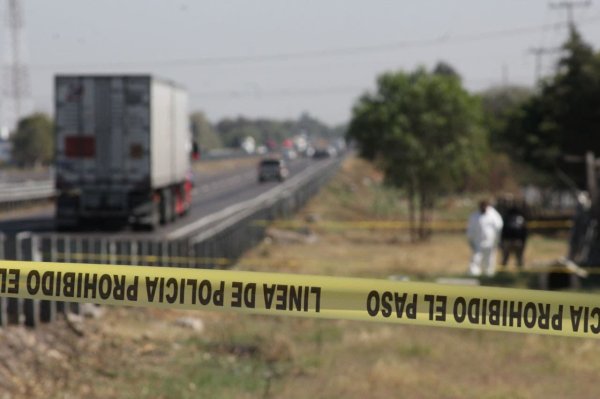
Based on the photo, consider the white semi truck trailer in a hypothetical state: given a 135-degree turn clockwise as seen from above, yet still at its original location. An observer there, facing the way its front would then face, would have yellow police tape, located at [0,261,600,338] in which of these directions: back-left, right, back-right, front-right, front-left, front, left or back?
front

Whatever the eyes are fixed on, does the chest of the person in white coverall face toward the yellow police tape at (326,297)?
yes

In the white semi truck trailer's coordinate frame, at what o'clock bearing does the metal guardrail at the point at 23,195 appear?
The metal guardrail is roughly at 10 o'clock from the white semi truck trailer.

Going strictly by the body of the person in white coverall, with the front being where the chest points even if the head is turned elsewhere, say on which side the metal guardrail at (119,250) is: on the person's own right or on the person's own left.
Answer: on the person's own right

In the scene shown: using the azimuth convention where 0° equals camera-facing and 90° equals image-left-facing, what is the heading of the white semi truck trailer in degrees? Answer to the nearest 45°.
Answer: approximately 225°

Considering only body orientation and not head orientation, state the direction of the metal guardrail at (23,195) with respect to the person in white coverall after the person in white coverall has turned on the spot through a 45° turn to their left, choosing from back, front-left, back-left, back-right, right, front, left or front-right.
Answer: back

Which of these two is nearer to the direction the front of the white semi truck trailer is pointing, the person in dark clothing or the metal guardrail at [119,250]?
the person in dark clothing

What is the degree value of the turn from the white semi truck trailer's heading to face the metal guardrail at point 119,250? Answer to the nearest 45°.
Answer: approximately 135° to its right

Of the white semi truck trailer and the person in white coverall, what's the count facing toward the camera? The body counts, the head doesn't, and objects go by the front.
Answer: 1

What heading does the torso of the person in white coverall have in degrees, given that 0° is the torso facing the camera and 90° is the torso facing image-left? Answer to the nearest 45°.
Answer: approximately 0°

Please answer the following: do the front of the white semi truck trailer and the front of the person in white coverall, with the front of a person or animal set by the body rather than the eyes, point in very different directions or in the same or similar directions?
very different directions

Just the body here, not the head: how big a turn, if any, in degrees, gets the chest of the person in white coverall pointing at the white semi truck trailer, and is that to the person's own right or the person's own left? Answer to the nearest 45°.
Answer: approximately 135° to the person's own right
